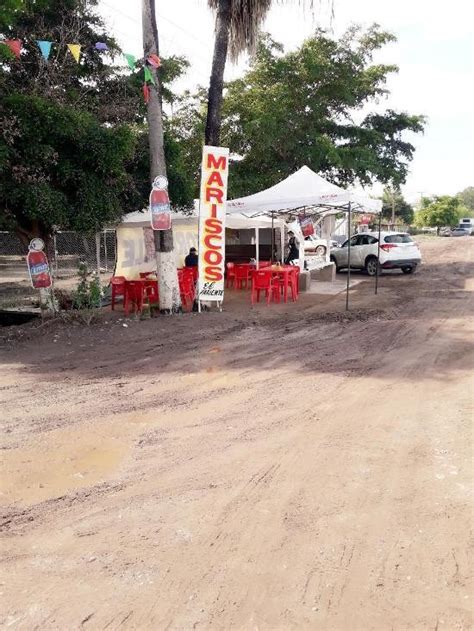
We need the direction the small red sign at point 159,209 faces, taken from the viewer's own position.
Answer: facing the viewer

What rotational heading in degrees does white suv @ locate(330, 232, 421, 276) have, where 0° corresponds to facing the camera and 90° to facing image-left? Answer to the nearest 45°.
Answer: approximately 135°

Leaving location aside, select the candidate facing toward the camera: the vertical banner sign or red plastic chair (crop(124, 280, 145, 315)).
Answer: the vertical banner sign

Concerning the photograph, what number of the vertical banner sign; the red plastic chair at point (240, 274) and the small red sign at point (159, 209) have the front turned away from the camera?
0

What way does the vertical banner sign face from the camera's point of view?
toward the camera

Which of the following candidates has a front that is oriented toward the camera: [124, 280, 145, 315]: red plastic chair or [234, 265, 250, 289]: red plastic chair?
[234, 265, 250, 289]: red plastic chair

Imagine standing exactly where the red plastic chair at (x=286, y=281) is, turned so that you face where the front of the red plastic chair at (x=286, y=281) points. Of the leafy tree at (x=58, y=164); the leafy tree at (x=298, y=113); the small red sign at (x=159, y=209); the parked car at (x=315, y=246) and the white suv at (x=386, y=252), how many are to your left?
2

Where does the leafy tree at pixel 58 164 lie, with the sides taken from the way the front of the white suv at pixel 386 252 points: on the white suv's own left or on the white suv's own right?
on the white suv's own left

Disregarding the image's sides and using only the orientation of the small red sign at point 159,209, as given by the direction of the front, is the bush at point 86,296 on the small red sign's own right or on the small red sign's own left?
on the small red sign's own right

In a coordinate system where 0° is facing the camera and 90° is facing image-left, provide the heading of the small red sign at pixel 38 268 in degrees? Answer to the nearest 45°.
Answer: approximately 0°

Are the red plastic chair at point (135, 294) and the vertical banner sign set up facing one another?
no

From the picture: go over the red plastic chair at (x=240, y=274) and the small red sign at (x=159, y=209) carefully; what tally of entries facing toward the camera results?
2
